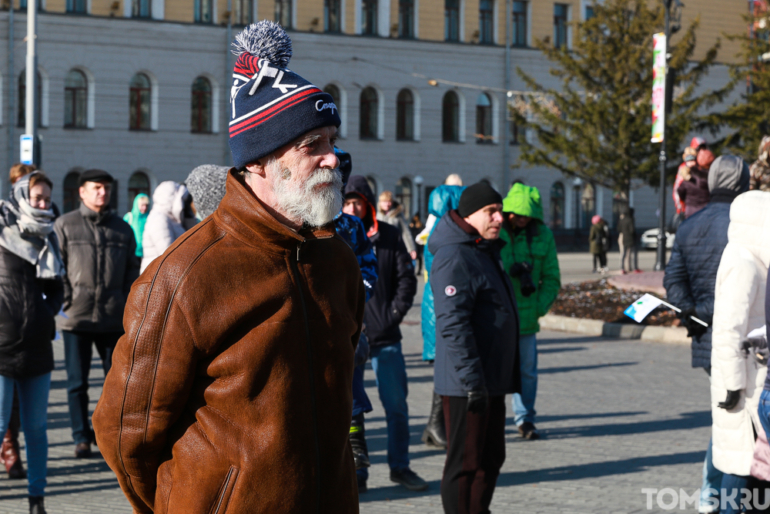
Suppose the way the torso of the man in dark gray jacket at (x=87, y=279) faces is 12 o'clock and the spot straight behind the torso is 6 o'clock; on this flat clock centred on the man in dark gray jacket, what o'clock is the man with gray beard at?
The man with gray beard is roughly at 12 o'clock from the man in dark gray jacket.

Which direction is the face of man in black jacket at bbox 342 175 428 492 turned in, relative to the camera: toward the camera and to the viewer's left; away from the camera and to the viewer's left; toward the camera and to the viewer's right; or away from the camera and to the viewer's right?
toward the camera and to the viewer's left

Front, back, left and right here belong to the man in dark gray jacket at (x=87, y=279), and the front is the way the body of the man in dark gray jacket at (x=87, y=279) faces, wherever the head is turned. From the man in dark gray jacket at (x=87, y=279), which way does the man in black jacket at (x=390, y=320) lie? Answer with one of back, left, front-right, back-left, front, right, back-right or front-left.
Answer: front-left

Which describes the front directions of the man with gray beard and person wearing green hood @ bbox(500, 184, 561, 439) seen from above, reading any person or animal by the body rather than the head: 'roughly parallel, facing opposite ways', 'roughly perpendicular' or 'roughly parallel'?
roughly perpendicular

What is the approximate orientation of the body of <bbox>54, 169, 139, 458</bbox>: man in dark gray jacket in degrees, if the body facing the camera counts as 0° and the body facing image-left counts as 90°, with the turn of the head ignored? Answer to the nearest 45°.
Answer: approximately 0°

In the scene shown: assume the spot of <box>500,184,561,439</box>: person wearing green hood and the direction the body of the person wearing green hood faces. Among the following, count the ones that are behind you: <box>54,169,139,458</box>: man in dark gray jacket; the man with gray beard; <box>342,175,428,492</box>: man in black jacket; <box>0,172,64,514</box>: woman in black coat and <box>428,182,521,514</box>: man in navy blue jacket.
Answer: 0

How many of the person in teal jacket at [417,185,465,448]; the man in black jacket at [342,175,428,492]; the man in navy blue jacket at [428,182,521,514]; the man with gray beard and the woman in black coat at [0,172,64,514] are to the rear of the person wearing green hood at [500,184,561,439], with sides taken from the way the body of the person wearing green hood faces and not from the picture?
0

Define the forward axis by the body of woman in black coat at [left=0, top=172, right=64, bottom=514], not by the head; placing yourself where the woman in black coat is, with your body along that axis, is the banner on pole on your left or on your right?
on your left

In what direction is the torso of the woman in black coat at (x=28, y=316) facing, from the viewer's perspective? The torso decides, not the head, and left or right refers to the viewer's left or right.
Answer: facing the viewer and to the right of the viewer

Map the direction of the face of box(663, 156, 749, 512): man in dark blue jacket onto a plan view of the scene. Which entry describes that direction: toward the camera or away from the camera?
away from the camera

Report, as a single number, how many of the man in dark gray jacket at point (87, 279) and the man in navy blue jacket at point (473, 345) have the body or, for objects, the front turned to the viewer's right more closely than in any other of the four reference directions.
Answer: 1
